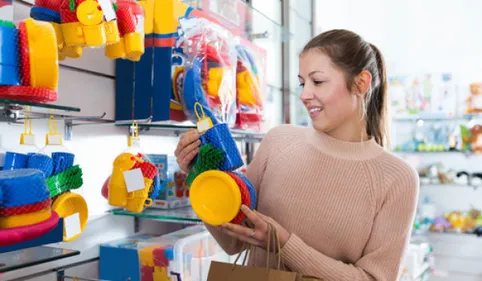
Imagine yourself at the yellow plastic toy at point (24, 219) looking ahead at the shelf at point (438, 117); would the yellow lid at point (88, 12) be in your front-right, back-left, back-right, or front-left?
front-left

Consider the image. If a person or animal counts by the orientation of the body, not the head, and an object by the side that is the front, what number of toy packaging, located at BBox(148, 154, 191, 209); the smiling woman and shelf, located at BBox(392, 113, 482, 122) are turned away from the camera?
0

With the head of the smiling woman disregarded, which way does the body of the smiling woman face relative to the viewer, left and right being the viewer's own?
facing the viewer and to the left of the viewer

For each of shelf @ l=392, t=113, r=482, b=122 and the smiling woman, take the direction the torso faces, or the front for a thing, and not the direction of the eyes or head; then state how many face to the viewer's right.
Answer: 0

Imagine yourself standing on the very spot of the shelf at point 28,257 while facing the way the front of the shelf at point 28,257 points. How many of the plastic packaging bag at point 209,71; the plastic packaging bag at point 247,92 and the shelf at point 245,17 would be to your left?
3

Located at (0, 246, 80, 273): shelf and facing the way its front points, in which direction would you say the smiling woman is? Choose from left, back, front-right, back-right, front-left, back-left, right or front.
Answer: front-left

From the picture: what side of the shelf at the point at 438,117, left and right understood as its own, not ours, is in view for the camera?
front

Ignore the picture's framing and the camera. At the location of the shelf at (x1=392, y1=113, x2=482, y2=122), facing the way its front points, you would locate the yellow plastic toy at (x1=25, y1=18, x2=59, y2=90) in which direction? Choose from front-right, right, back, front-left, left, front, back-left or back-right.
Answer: front

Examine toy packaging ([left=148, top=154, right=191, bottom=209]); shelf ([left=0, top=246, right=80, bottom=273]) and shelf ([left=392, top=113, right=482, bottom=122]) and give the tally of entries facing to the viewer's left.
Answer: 0

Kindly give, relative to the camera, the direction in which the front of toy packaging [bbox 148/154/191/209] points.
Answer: facing the viewer and to the right of the viewer

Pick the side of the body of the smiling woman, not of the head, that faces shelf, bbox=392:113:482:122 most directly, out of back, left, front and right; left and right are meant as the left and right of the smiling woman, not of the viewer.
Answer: back

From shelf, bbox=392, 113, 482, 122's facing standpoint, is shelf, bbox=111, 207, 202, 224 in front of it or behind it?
in front
